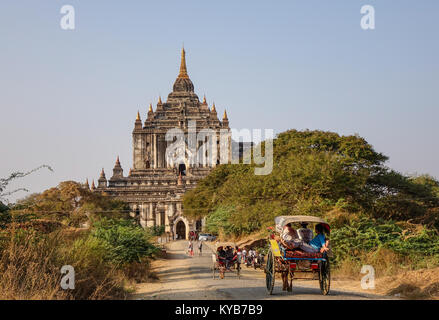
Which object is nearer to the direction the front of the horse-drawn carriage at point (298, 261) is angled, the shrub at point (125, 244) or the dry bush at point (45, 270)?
the shrub

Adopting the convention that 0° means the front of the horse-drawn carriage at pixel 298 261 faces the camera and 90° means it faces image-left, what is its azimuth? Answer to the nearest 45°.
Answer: approximately 180°

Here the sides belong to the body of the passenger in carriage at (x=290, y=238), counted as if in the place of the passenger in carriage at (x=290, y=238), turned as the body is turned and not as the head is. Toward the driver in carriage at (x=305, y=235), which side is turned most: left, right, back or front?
left

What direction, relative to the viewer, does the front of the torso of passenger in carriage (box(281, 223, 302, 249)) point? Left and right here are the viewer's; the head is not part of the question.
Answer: facing the viewer and to the right of the viewer
